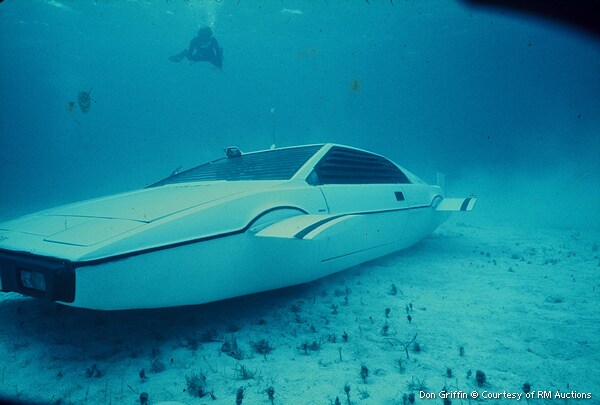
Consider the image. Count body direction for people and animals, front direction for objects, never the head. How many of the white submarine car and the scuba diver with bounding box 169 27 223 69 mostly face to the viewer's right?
0

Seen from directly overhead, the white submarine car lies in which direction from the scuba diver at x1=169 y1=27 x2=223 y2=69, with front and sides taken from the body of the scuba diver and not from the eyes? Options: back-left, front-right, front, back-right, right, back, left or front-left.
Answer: front

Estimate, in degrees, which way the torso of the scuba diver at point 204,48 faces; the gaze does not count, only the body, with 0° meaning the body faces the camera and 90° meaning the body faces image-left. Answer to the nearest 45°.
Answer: approximately 0°

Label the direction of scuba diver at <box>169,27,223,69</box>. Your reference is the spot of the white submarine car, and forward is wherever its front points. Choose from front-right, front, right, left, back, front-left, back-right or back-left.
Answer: back-right

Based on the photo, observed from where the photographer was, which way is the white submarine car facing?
facing the viewer and to the left of the viewer
